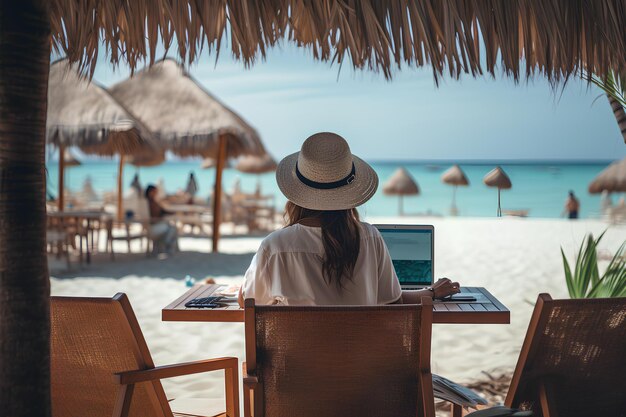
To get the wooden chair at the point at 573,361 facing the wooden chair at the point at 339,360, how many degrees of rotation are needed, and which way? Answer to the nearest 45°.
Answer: approximately 90° to its left

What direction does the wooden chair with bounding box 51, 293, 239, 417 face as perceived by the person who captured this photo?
facing away from the viewer and to the right of the viewer

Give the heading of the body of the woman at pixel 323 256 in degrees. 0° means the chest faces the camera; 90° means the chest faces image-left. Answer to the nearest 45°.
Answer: approximately 180°

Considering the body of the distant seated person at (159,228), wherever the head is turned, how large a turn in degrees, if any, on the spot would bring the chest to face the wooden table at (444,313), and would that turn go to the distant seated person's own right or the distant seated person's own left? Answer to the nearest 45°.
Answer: approximately 90° to the distant seated person's own right

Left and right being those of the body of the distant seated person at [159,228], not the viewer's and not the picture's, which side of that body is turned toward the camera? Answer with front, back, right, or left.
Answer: right

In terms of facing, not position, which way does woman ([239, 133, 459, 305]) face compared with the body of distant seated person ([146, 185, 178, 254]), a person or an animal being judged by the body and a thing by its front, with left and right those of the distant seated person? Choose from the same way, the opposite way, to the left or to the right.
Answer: to the left

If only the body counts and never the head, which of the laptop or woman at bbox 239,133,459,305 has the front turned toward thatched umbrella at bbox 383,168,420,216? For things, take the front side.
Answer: the woman

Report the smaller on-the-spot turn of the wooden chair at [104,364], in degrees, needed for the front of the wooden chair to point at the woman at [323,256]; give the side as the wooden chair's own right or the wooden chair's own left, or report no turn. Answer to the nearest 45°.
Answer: approximately 45° to the wooden chair's own right

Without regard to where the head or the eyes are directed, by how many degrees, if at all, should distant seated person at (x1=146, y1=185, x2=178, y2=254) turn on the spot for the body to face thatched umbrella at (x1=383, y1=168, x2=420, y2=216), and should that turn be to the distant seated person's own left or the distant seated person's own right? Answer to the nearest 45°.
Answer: approximately 45° to the distant seated person's own left
